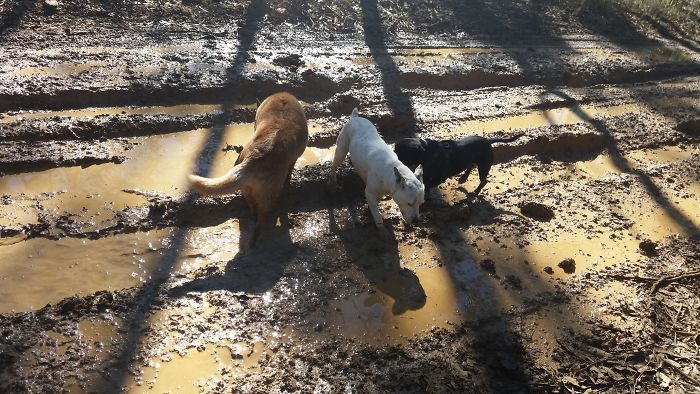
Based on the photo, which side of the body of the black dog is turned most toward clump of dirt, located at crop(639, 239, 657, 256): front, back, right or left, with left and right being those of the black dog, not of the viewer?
back

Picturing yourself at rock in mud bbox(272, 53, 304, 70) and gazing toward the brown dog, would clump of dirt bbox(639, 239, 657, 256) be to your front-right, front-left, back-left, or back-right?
front-left

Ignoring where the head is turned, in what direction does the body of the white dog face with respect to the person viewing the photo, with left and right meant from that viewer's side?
facing the viewer and to the right of the viewer

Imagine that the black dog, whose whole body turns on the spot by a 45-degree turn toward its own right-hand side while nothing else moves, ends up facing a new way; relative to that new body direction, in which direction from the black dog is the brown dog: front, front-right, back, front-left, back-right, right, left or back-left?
left

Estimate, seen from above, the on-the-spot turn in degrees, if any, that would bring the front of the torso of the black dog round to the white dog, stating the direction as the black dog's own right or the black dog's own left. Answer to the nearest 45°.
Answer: approximately 45° to the black dog's own left

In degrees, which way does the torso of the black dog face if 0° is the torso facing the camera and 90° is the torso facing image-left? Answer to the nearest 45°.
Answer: approximately 90°

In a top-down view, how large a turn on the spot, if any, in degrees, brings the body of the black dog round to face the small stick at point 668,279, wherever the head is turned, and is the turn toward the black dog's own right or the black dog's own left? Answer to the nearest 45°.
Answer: approximately 180°

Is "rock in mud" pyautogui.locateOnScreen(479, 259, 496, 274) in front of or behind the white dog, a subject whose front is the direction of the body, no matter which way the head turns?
in front

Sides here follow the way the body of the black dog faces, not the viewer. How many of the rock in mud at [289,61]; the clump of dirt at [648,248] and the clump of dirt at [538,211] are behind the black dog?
2

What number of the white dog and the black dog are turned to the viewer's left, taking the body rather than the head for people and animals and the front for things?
1

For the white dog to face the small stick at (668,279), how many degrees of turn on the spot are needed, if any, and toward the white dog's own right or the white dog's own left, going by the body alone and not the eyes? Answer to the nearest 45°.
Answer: approximately 45° to the white dog's own left

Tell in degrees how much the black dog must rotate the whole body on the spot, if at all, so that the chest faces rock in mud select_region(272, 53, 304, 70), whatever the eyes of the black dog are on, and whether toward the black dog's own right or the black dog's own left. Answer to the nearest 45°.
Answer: approximately 45° to the black dog's own right

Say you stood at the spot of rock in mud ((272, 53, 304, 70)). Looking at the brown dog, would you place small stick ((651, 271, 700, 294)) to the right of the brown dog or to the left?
left

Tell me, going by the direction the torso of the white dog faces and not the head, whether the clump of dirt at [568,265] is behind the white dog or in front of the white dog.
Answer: in front
